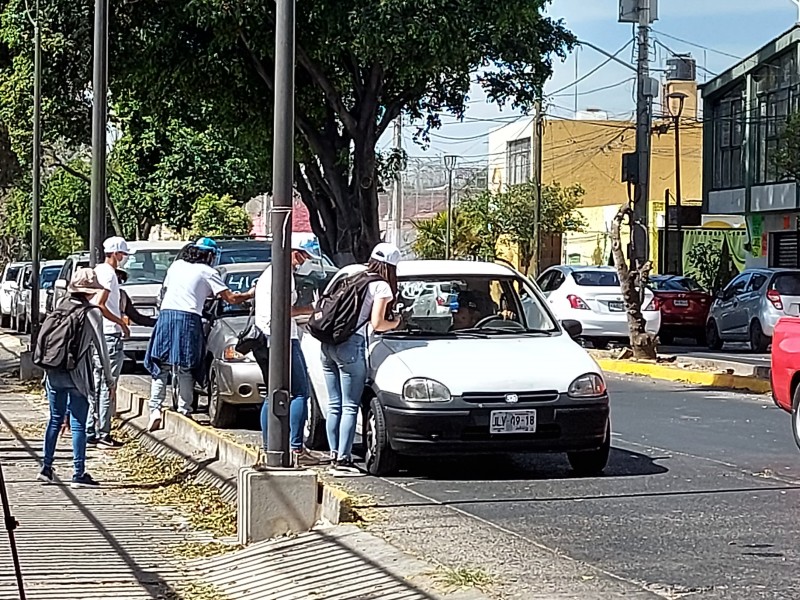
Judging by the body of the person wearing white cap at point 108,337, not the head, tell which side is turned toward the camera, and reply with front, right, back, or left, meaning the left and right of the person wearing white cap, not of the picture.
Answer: right

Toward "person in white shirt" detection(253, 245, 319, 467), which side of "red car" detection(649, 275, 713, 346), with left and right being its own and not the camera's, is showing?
back

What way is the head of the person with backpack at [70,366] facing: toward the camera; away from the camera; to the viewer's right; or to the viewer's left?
away from the camera

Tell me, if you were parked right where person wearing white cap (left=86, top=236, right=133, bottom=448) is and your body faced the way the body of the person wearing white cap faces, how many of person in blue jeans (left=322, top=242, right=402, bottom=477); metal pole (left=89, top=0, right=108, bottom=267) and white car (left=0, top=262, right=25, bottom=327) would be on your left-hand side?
2

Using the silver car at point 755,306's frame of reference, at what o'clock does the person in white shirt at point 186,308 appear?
The person in white shirt is roughly at 8 o'clock from the silver car.

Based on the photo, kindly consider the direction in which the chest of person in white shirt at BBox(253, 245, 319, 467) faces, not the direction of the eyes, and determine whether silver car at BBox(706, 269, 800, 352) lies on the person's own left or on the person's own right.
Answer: on the person's own left

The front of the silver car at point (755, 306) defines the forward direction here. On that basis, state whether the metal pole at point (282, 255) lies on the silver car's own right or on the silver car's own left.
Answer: on the silver car's own left

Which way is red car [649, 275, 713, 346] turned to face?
away from the camera

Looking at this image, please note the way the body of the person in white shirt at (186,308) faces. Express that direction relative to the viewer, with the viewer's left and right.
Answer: facing away from the viewer and to the right of the viewer
